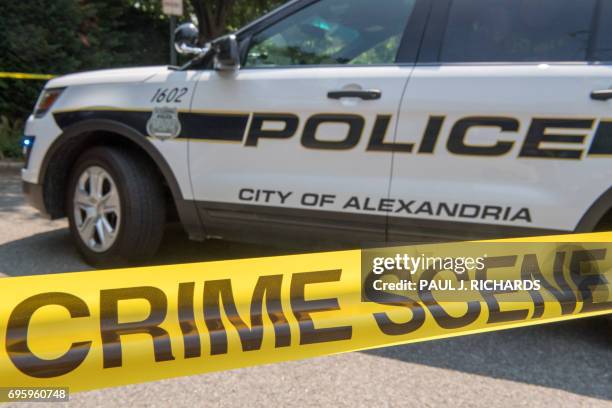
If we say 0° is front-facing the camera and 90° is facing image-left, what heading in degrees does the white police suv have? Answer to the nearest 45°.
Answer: approximately 90°

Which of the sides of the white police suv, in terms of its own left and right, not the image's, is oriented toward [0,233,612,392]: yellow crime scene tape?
left

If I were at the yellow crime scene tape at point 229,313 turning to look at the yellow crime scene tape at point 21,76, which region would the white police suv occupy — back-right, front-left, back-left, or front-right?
front-right

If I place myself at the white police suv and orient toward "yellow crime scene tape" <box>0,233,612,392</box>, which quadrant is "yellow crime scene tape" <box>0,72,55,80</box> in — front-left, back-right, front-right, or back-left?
back-right
